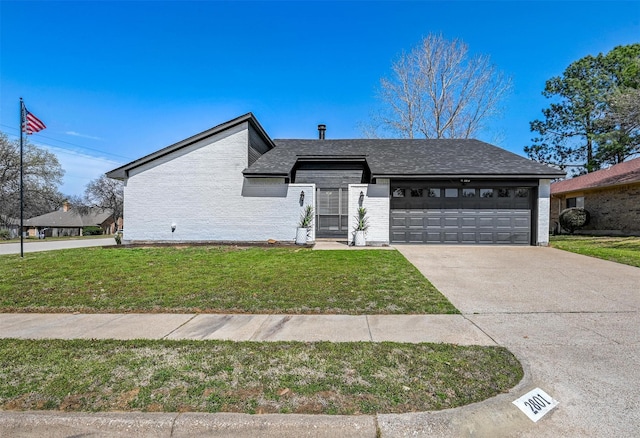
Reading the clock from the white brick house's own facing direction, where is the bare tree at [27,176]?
The bare tree is roughly at 4 o'clock from the white brick house.

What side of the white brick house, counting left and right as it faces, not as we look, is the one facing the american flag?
right

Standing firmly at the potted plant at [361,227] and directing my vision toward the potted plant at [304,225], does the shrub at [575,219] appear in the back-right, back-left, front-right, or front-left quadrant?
back-right

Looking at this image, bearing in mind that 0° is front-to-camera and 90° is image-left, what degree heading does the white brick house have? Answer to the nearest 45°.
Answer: approximately 0°

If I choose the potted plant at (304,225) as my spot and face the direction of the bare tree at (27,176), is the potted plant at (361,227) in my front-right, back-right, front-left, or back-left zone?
back-right

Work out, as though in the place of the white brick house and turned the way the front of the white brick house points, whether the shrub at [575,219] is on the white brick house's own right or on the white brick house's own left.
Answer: on the white brick house's own left

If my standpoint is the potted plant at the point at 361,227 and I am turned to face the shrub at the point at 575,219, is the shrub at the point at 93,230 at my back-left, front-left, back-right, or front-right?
back-left

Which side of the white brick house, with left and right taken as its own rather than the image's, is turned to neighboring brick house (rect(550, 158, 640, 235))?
left
